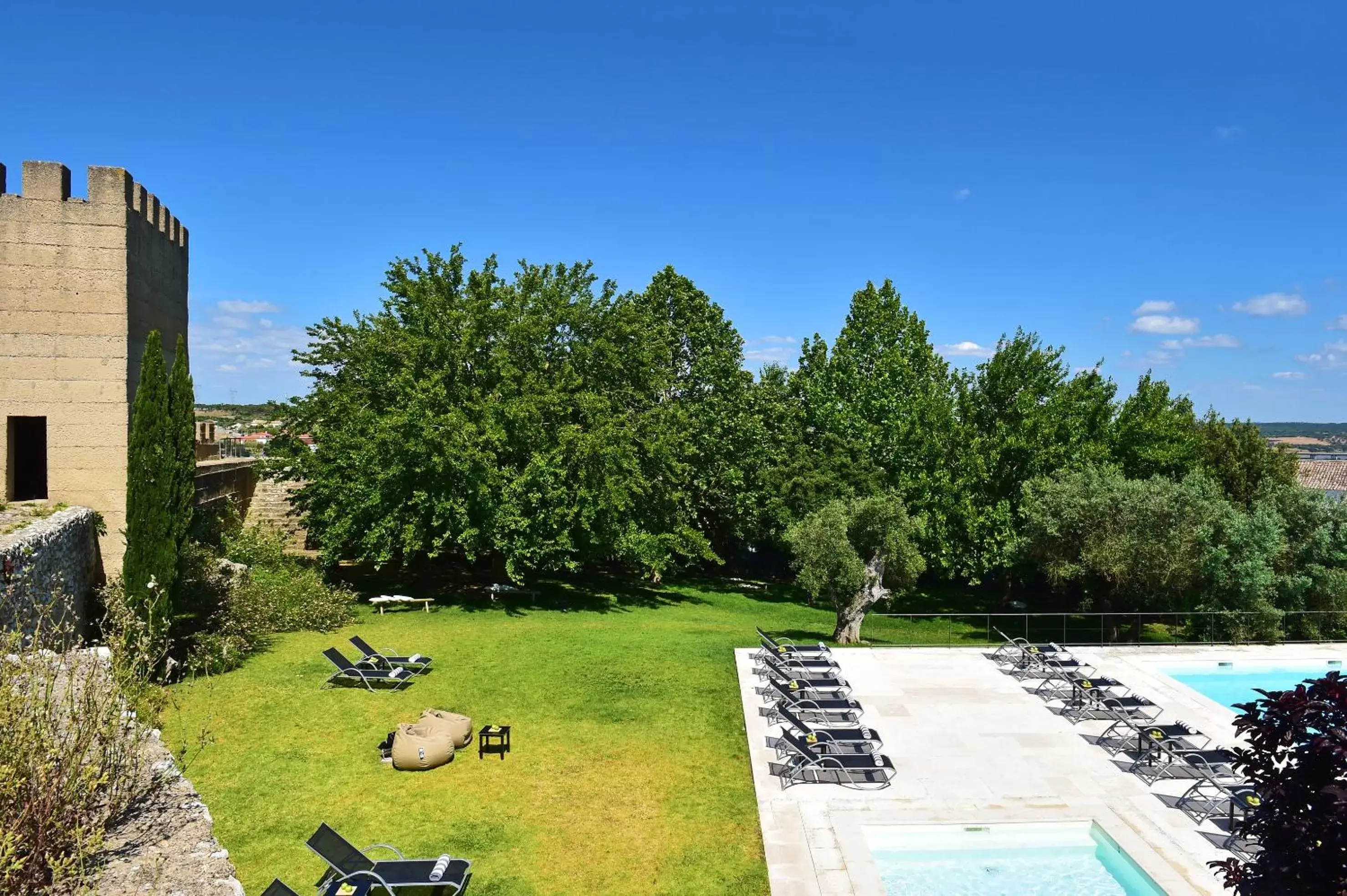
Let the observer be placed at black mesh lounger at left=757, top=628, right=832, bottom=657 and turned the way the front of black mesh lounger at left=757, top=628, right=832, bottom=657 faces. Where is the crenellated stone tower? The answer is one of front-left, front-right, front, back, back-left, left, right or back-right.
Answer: back

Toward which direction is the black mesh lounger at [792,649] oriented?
to the viewer's right

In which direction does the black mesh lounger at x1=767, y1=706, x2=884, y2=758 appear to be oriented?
to the viewer's right

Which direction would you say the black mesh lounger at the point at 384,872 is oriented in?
to the viewer's right

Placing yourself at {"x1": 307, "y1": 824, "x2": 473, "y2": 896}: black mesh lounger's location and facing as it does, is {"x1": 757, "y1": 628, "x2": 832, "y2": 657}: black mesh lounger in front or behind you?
in front

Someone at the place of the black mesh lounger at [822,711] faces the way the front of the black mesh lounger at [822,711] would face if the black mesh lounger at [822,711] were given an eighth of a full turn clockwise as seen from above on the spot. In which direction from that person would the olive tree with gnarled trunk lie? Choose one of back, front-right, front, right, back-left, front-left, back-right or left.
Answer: back-left

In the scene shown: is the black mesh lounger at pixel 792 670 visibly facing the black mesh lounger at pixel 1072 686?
yes

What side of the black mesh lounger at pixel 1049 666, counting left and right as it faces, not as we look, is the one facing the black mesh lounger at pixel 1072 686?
right

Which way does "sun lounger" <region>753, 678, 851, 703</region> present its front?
to the viewer's right

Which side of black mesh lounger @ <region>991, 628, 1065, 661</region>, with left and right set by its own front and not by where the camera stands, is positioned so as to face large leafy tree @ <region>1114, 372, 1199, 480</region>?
left

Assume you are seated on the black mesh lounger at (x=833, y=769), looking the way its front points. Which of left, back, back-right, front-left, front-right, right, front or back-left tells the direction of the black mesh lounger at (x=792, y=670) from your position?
left

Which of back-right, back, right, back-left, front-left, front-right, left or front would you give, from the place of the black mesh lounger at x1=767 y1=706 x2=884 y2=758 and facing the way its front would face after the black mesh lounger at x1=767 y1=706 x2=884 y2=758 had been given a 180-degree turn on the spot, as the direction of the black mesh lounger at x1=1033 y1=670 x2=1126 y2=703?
back-right

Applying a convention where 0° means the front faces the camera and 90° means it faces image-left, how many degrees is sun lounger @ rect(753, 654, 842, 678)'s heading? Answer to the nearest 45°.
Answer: approximately 270°

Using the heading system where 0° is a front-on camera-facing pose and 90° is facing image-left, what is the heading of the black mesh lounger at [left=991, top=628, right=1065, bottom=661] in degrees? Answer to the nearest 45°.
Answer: approximately 270°

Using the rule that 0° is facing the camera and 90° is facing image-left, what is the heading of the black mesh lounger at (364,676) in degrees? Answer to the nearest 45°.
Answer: approximately 270°

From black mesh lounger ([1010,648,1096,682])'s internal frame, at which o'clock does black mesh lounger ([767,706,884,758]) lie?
black mesh lounger ([767,706,884,758]) is roughly at 4 o'clock from black mesh lounger ([1010,648,1096,682]).
